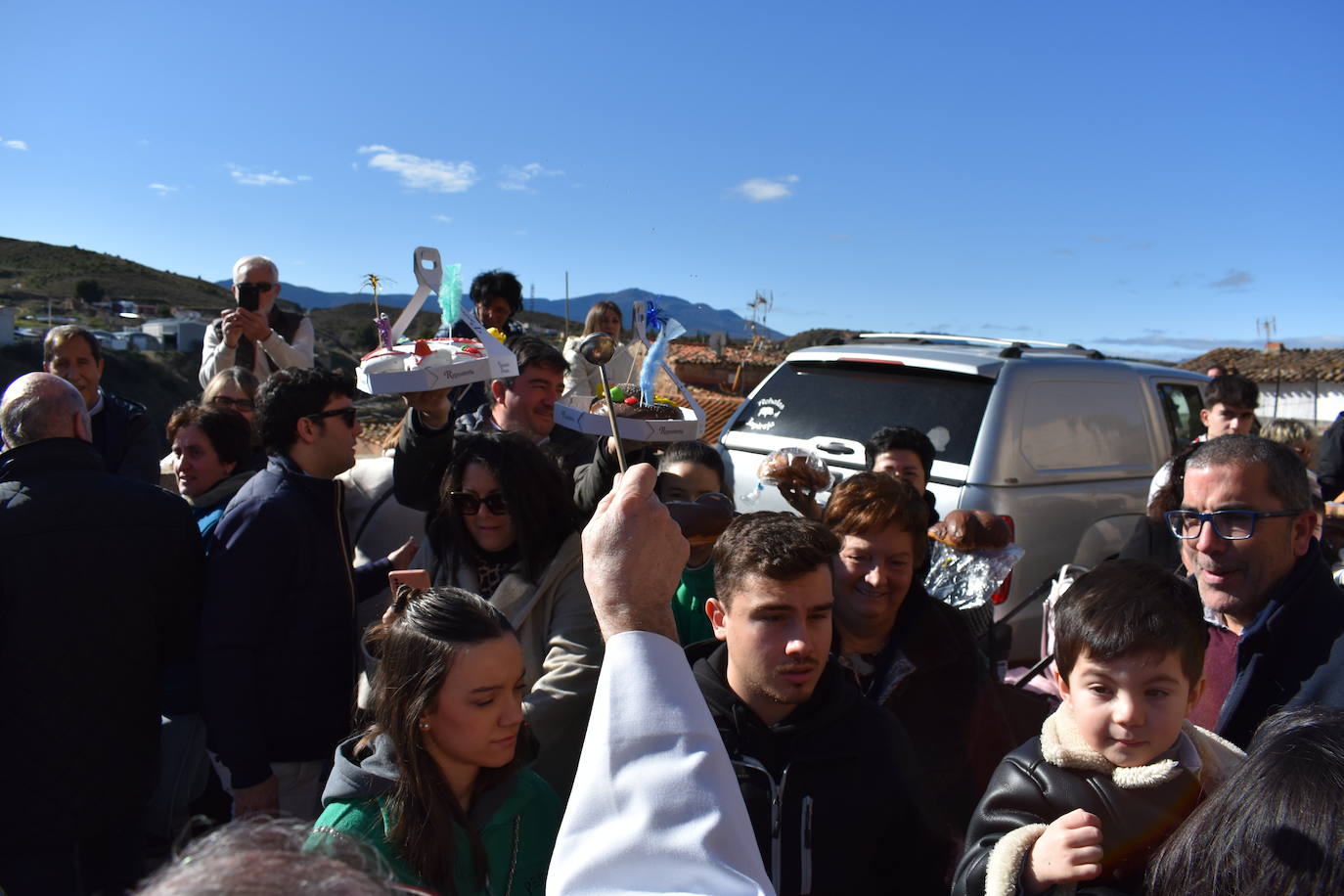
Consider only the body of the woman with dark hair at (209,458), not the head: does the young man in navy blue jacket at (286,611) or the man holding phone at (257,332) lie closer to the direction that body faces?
the young man in navy blue jacket

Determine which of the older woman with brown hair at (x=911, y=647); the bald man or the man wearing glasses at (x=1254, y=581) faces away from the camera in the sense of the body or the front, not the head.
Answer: the bald man

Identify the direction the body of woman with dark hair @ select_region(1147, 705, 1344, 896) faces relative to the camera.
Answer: away from the camera

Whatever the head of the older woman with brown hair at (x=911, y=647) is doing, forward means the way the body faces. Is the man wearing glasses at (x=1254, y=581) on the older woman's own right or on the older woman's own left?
on the older woman's own left

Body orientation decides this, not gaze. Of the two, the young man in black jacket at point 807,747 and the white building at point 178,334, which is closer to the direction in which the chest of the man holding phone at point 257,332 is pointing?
the young man in black jacket

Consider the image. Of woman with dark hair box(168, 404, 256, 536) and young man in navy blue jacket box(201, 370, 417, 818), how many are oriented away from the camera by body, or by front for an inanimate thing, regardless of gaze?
0

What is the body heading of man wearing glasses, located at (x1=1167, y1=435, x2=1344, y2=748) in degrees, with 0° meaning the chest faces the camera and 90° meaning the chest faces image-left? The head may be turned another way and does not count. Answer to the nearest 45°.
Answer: approximately 45°

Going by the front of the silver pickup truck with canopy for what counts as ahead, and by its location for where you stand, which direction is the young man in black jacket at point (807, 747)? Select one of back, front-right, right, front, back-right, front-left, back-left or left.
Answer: back-right

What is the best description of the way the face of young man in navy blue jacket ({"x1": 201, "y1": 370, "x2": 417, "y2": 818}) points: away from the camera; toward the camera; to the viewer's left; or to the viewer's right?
to the viewer's right

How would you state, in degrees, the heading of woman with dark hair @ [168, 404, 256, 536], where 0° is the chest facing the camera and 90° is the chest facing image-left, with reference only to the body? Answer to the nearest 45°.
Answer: approximately 45°

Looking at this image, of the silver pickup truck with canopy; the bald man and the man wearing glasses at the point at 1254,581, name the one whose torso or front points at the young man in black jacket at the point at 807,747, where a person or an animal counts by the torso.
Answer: the man wearing glasses

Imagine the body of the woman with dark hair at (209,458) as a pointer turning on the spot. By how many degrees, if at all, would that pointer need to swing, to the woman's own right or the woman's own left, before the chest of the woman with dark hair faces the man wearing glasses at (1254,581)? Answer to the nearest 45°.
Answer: approximately 90° to the woman's own left

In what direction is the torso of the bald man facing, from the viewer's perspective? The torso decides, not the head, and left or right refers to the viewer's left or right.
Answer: facing away from the viewer

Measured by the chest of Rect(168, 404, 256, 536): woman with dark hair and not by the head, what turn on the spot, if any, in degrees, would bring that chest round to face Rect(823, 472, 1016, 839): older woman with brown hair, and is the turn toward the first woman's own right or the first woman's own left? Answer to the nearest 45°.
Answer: approximately 90° to the first woman's own left

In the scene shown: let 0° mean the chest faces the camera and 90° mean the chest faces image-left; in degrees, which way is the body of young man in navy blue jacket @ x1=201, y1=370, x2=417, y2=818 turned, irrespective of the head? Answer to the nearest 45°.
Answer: approximately 270°

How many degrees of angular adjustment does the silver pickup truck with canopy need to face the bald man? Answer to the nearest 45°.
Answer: approximately 180°
